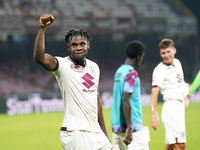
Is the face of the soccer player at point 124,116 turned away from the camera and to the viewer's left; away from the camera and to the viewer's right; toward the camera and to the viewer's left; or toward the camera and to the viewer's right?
away from the camera and to the viewer's right

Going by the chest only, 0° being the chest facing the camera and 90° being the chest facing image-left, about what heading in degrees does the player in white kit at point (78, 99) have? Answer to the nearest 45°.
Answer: approximately 315°

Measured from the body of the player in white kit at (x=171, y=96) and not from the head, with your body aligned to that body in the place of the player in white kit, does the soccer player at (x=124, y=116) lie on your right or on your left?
on your right

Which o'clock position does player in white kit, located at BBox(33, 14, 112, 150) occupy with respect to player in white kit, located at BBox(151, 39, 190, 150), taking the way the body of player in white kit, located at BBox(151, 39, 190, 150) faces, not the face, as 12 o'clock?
player in white kit, located at BBox(33, 14, 112, 150) is roughly at 2 o'clock from player in white kit, located at BBox(151, 39, 190, 150).

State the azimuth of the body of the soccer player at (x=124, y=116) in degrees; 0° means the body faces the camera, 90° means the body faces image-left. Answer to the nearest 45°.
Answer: approximately 225°
